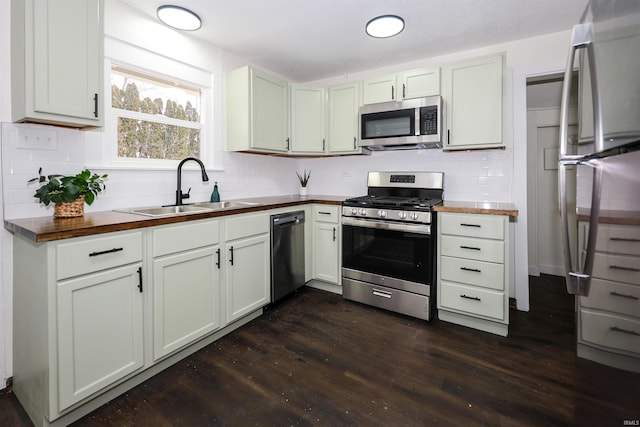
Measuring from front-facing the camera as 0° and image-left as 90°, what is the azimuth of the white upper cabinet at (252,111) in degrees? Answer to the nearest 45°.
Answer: approximately 315°

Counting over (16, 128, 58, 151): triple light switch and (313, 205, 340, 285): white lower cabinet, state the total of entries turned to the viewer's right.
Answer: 0

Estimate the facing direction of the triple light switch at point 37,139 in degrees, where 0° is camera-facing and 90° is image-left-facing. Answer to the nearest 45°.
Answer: approximately 0°

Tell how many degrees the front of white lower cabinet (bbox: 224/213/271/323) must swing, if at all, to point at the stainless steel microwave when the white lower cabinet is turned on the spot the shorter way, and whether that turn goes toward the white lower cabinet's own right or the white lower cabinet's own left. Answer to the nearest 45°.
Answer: approximately 45° to the white lower cabinet's own left

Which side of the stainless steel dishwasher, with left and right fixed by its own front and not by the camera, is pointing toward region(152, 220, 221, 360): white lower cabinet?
right

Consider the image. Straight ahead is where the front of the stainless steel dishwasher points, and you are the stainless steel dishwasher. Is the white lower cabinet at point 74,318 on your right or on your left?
on your right

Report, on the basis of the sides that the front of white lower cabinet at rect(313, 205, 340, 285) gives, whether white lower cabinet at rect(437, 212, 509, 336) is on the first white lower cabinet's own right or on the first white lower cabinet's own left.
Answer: on the first white lower cabinet's own left
